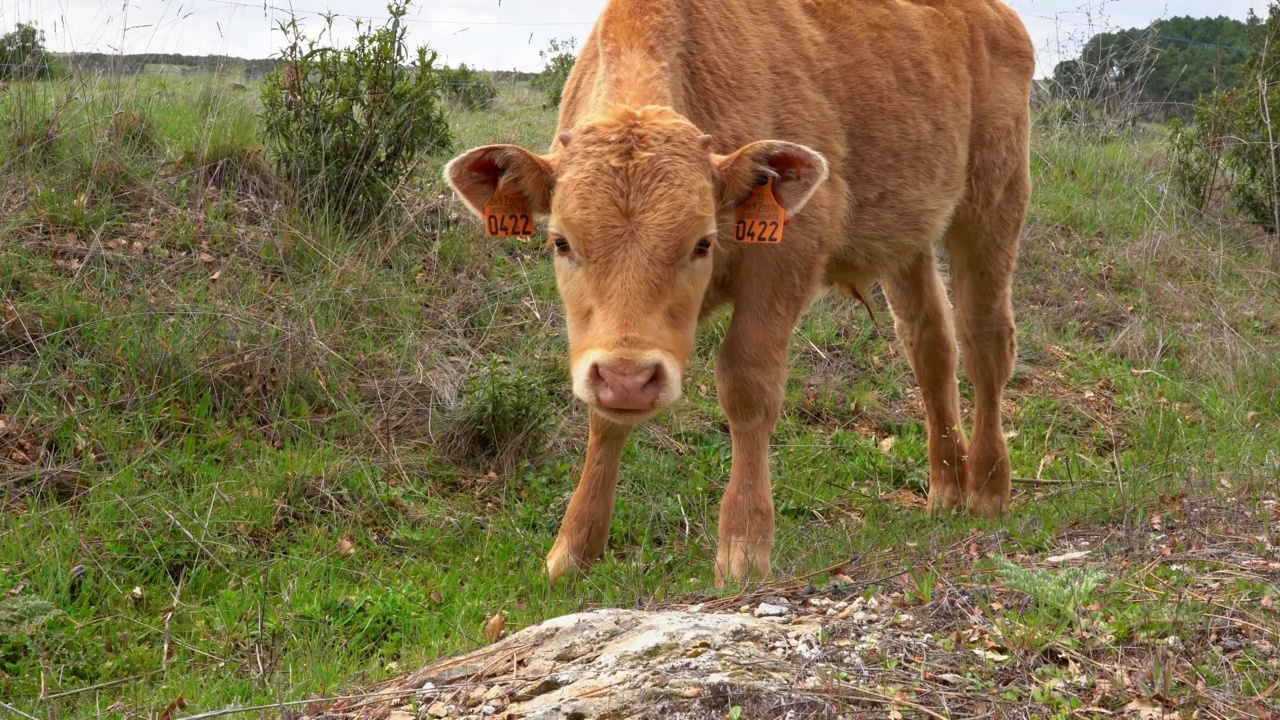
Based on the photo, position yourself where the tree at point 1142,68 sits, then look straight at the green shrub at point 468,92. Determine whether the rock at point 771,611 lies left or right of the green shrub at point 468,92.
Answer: left

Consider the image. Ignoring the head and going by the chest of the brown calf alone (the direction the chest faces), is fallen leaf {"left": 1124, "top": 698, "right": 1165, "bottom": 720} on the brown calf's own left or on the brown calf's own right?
on the brown calf's own left

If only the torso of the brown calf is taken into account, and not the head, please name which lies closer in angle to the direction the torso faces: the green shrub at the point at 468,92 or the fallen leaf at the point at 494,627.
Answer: the fallen leaf

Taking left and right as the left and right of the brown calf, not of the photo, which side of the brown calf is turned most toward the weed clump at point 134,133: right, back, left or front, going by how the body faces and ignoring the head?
right

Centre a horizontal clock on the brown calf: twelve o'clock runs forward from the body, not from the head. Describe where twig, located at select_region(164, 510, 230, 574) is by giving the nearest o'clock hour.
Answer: The twig is roughly at 1 o'clock from the brown calf.

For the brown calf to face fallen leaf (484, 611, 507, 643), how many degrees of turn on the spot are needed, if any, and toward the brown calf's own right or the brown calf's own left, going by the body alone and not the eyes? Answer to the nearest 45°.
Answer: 0° — it already faces it

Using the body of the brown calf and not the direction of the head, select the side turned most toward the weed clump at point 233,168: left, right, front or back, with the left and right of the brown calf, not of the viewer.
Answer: right

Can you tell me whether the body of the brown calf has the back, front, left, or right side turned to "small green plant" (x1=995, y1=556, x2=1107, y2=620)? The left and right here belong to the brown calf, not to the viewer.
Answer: left

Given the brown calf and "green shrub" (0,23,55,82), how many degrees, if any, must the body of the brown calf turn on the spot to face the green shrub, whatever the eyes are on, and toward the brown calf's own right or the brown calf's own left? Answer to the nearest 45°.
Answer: approximately 90° to the brown calf's own right

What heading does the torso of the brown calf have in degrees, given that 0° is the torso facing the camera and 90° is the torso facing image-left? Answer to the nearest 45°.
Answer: approximately 45°

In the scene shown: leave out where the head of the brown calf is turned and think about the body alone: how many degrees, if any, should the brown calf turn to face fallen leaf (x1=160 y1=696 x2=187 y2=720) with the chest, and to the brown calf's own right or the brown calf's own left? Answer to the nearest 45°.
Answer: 0° — it already faces it

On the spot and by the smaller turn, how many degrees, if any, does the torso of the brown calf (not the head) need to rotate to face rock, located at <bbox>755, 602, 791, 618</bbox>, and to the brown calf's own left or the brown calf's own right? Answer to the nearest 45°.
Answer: approximately 45° to the brown calf's own left

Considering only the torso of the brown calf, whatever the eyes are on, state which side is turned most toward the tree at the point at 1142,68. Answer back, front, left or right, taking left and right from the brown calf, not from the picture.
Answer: back
